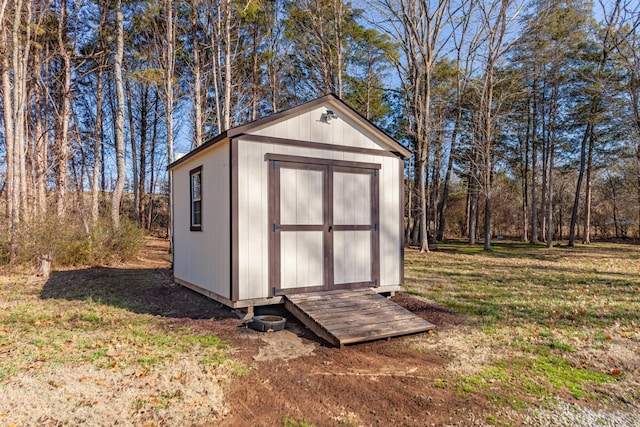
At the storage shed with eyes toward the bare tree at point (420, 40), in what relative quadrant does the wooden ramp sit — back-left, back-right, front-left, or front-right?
back-right

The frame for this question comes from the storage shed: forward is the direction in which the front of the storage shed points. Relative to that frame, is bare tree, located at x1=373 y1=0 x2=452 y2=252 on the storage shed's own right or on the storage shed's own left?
on the storage shed's own left

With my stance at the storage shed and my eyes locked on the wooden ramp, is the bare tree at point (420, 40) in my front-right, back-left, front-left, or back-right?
back-left

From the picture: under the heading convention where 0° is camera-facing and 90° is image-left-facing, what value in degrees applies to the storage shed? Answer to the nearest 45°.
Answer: approximately 315°
